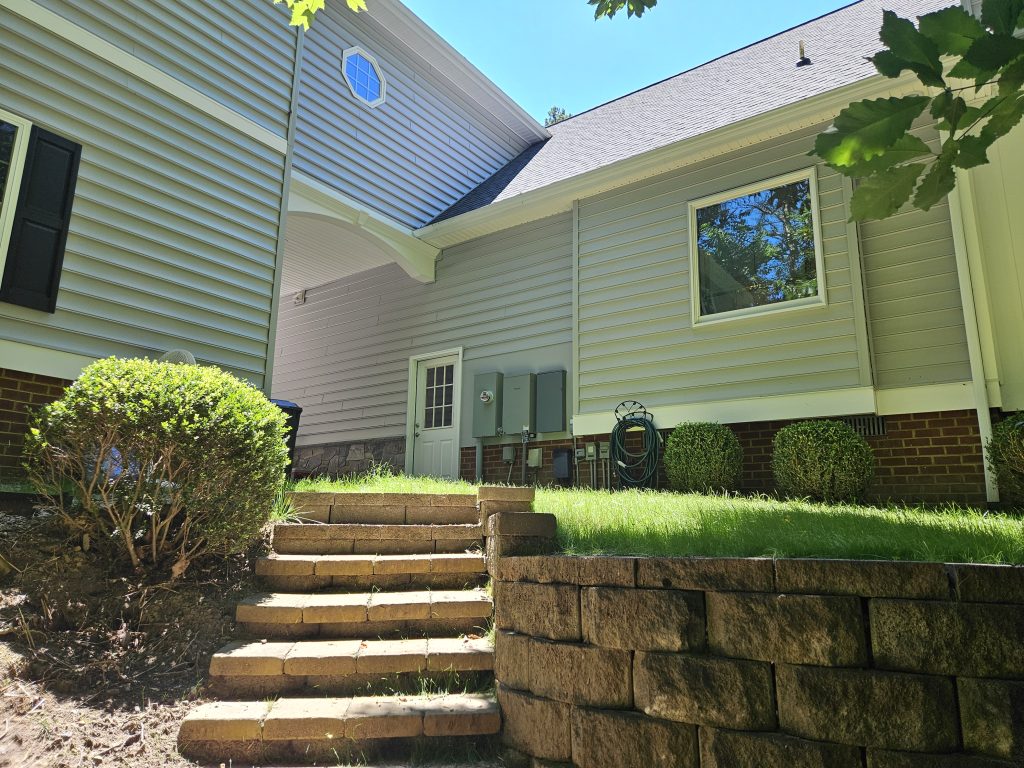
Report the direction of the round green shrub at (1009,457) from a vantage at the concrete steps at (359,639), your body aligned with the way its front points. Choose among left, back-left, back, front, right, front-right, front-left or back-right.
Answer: left

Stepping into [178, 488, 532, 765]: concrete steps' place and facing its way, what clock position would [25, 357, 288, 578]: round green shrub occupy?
The round green shrub is roughly at 3 o'clock from the concrete steps.

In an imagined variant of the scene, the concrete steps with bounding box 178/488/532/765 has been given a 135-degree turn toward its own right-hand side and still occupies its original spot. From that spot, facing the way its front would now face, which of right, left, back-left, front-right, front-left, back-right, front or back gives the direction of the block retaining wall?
back

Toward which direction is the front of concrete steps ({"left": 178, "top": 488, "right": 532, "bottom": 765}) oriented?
toward the camera

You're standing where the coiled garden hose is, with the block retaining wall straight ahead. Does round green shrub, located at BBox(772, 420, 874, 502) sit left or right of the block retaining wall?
left

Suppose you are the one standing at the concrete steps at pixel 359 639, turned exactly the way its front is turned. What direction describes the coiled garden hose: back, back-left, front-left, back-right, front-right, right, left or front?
back-left

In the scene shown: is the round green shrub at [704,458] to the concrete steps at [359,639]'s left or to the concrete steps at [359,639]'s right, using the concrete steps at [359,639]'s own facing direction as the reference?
on its left

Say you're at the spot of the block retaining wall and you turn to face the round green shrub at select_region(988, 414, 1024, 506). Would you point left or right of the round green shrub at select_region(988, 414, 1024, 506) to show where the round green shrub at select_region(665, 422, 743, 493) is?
left
